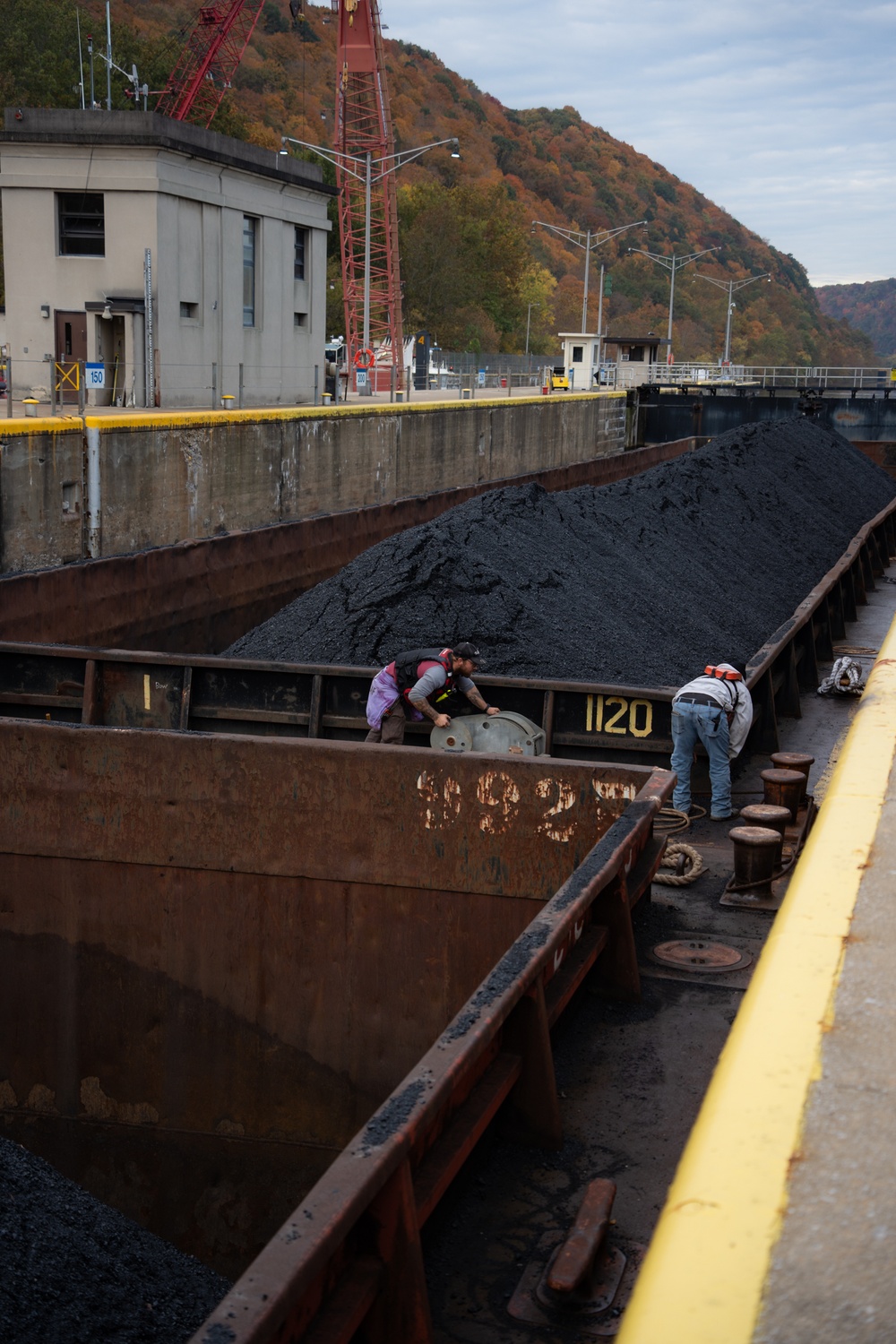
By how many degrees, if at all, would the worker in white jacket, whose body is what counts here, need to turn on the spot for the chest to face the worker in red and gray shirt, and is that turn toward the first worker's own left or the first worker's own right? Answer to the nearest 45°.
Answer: approximately 135° to the first worker's own left

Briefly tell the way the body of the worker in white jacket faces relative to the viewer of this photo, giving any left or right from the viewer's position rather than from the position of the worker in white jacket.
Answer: facing away from the viewer and to the right of the viewer

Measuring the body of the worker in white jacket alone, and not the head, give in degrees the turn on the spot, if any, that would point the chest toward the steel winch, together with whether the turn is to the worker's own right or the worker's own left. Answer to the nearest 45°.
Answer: approximately 135° to the worker's own left

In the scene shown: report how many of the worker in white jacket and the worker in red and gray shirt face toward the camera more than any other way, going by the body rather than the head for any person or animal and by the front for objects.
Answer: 0

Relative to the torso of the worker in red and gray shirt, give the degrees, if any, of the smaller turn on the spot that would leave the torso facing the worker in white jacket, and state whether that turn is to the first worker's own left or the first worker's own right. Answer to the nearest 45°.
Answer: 0° — they already face them

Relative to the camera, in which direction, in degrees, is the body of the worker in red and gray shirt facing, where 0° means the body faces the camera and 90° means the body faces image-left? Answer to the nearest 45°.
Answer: approximately 270°

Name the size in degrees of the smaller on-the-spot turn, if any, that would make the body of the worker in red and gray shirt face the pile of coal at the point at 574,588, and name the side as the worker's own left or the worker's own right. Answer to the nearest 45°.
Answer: approximately 90° to the worker's own left

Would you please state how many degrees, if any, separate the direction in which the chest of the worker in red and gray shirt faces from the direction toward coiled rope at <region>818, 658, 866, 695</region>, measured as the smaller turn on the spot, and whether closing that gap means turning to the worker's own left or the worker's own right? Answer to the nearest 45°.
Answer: approximately 45° to the worker's own left
